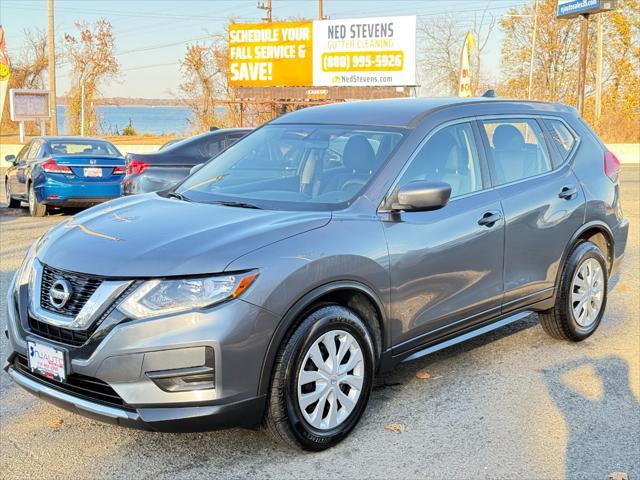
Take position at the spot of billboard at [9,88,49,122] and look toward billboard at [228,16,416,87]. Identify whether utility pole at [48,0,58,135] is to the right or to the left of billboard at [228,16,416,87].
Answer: right

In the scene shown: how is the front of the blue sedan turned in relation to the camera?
facing away from the viewer and to the left of the viewer

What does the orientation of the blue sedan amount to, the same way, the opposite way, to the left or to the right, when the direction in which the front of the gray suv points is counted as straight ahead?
to the right

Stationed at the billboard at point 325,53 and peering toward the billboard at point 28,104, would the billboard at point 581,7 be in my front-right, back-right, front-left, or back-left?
back-left

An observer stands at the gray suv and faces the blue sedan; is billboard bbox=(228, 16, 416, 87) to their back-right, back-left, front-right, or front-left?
front-right

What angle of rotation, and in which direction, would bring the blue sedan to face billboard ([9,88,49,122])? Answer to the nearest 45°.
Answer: approximately 45° to its right

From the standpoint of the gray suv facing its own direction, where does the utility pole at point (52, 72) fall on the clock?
The utility pole is roughly at 4 o'clock from the gray suv.

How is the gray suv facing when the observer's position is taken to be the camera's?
facing the viewer and to the left of the viewer

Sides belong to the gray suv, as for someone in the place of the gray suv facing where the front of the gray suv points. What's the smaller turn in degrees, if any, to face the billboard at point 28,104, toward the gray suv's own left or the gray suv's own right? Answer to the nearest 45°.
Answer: approximately 135° to the gray suv's own right

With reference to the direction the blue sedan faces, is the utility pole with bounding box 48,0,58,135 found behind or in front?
in front

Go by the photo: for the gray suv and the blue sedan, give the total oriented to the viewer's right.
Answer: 0
